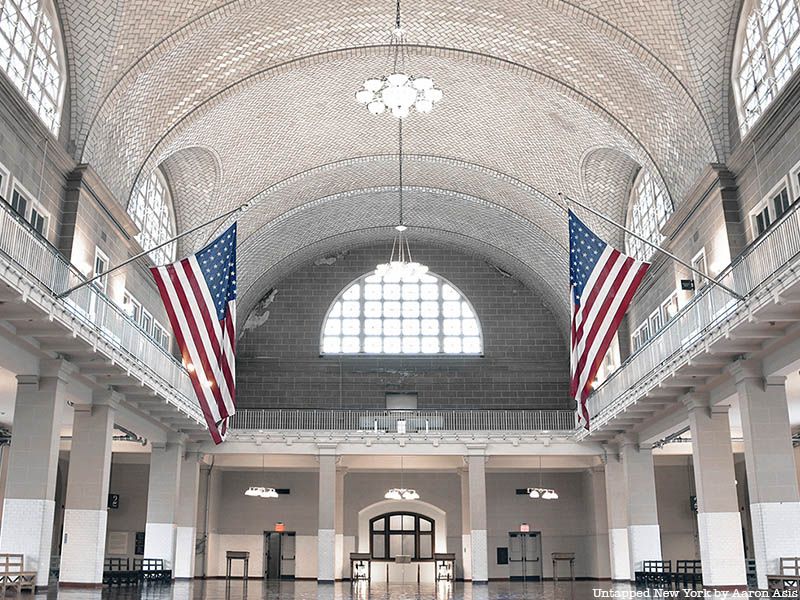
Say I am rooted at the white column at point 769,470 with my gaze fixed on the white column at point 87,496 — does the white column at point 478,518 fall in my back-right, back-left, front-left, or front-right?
front-right

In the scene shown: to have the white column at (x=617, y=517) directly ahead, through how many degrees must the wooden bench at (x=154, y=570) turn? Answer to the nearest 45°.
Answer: approximately 45° to its left

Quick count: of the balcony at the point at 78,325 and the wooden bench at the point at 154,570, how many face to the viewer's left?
0

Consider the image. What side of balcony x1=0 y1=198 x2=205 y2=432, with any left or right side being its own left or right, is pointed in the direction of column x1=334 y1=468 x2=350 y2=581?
left

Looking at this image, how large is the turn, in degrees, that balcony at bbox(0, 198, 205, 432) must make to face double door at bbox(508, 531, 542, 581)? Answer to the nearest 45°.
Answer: approximately 90° to its left

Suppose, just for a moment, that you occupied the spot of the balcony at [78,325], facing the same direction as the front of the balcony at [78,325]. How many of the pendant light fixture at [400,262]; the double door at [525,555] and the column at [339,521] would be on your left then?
3

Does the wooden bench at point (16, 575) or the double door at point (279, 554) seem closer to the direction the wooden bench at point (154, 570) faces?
the wooden bench

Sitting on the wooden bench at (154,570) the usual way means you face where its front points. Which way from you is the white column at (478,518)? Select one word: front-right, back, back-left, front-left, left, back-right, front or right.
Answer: front-left

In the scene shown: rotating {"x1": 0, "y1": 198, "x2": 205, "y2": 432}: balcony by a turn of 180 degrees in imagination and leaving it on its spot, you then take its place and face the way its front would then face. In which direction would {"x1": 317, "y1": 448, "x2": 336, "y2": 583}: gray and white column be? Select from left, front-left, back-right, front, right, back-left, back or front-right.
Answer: right

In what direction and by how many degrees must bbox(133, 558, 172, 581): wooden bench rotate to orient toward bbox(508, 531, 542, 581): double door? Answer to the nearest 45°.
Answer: approximately 90° to its left

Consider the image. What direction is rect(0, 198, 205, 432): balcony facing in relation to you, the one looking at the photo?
facing the viewer and to the right of the viewer
